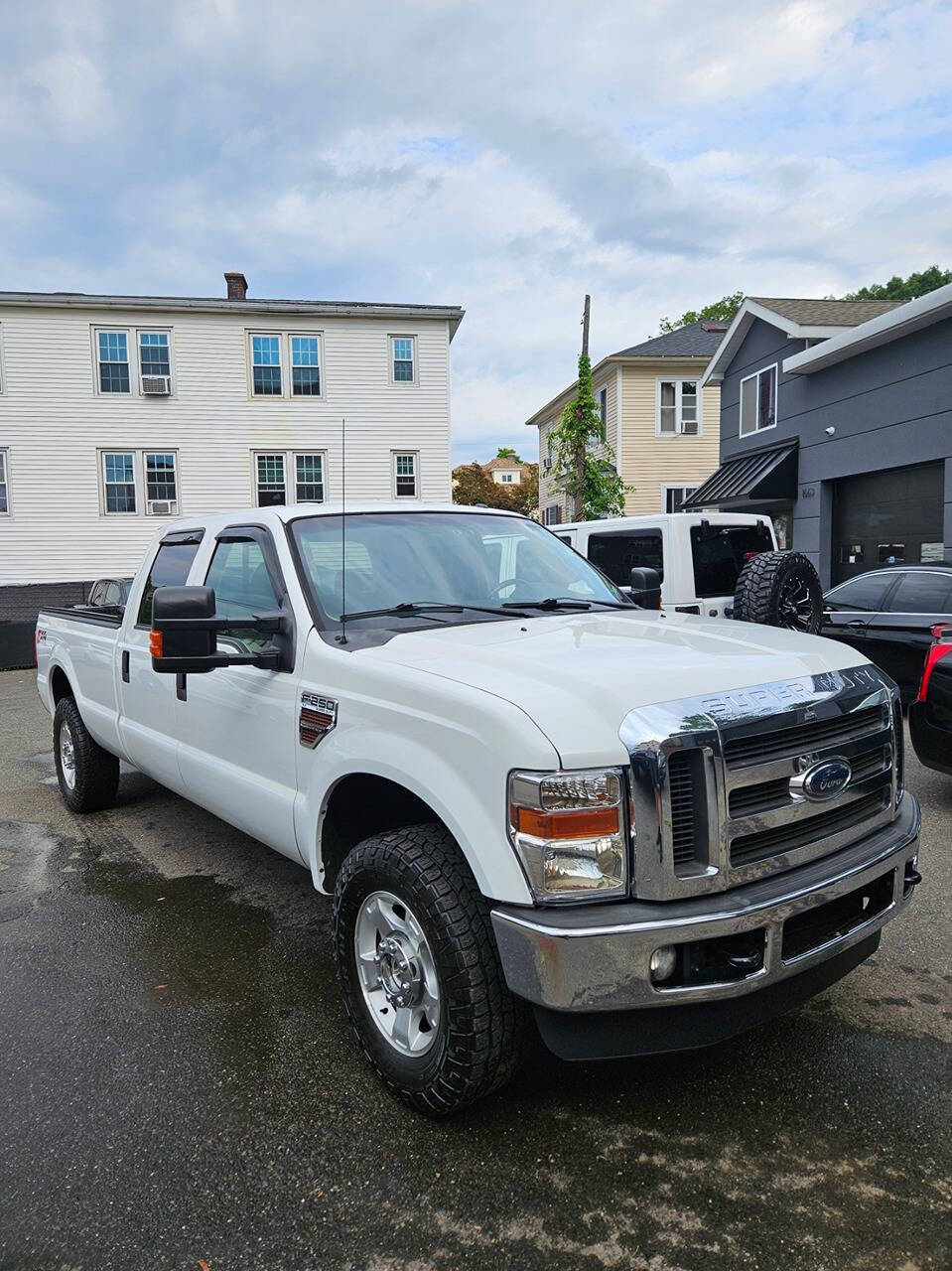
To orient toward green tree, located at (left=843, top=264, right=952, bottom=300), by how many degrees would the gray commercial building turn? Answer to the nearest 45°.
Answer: approximately 135° to its right

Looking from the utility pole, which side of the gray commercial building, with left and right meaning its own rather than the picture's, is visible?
right

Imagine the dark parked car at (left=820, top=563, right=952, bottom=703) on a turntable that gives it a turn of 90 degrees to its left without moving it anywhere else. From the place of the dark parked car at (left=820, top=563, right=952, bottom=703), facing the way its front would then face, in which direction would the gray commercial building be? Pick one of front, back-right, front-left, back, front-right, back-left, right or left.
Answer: back

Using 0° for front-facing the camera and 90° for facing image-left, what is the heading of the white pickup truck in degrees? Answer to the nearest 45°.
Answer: approximately 315°

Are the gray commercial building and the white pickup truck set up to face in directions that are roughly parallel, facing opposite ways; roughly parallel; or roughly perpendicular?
roughly perpendicular

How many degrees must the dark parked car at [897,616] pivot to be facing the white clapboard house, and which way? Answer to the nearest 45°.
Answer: approximately 45° to its right

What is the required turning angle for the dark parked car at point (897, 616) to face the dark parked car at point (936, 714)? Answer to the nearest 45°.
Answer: approximately 90° to its left

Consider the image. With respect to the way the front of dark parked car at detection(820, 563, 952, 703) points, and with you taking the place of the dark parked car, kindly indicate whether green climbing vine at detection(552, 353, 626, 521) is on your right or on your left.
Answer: on your right

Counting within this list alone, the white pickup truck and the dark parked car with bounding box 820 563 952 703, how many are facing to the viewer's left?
1

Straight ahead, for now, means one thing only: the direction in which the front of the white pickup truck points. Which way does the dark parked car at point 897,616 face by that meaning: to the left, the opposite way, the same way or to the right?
the opposite way

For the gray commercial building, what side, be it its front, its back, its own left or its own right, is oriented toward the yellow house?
right

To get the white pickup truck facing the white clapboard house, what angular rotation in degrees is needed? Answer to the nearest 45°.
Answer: approximately 135° to its left

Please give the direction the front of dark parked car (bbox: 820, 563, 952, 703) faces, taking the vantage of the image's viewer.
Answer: facing to the left of the viewer

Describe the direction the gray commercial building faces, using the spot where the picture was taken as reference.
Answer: facing the viewer and to the left of the viewer
